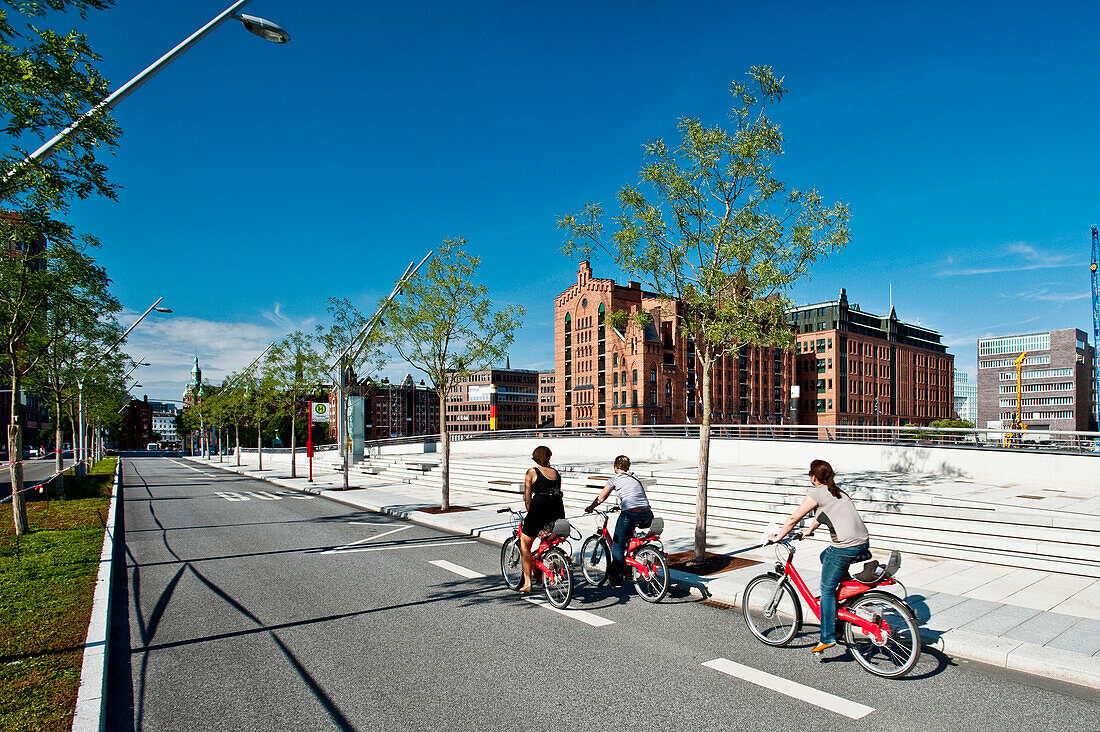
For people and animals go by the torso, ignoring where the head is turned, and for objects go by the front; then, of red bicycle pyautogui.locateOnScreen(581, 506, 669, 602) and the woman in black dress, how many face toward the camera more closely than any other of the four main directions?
0

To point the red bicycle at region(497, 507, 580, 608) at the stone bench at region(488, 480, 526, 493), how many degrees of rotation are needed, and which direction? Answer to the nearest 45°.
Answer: approximately 45° to its right

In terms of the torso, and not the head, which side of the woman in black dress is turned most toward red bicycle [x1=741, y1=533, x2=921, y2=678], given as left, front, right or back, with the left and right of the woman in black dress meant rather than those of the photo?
back

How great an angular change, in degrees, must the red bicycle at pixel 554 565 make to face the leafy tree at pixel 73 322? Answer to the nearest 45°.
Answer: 0° — it already faces it

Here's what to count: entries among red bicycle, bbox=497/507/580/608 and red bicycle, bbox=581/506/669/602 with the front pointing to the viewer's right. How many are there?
0

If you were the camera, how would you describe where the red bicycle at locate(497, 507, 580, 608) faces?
facing away from the viewer and to the left of the viewer

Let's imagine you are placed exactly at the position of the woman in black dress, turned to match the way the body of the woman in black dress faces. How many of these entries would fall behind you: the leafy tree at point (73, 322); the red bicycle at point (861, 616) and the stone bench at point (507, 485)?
1

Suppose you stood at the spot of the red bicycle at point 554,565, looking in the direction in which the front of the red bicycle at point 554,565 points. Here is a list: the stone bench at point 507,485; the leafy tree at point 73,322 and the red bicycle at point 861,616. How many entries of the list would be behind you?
1

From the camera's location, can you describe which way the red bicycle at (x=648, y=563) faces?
facing away from the viewer and to the left of the viewer

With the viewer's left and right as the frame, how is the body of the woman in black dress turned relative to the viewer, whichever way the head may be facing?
facing away from the viewer and to the left of the viewer

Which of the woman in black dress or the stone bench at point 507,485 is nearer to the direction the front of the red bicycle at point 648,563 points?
the stone bench

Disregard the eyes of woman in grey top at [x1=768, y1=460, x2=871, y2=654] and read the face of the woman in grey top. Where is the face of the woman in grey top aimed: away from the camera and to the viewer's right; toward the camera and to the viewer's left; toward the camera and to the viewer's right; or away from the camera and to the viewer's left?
away from the camera and to the viewer's left
